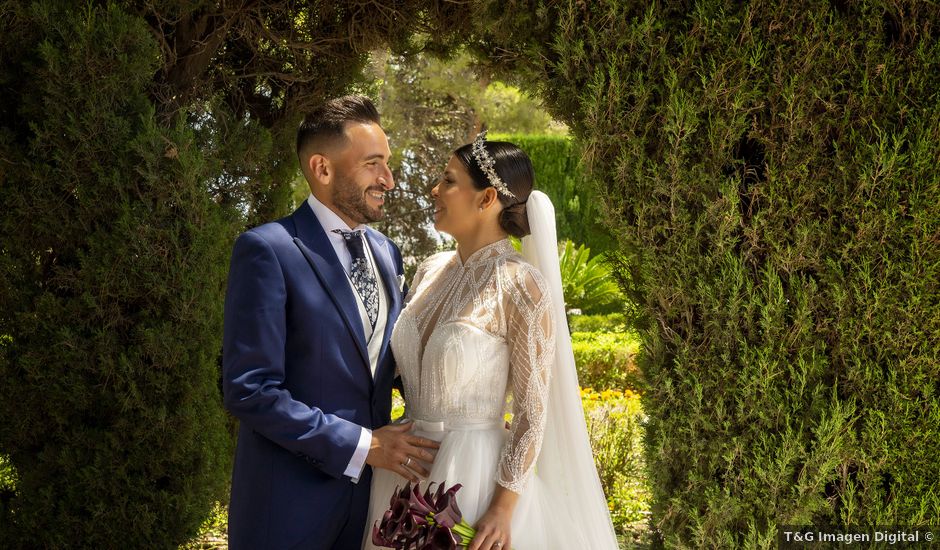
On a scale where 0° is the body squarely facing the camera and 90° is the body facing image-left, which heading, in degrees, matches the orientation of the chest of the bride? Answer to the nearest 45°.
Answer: approximately 45°

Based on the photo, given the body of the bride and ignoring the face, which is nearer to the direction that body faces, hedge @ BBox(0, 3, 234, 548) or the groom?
the groom

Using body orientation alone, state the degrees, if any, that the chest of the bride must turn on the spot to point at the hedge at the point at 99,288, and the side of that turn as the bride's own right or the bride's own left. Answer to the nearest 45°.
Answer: approximately 90° to the bride's own right

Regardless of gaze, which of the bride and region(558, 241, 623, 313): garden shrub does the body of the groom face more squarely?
the bride

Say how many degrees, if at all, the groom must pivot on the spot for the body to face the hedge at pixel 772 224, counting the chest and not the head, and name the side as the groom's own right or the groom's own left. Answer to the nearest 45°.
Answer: approximately 45° to the groom's own left

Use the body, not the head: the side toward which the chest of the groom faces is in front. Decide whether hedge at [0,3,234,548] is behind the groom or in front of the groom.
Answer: behind

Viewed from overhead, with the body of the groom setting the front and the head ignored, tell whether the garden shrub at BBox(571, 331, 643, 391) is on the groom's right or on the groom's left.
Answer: on the groom's left

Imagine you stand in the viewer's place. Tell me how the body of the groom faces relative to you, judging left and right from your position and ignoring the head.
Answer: facing the viewer and to the right of the viewer

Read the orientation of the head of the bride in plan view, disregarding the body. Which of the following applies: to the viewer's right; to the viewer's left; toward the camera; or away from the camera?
to the viewer's left

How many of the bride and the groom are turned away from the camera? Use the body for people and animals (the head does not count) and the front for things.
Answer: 0

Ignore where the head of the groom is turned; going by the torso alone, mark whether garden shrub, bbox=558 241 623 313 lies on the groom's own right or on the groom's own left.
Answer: on the groom's own left

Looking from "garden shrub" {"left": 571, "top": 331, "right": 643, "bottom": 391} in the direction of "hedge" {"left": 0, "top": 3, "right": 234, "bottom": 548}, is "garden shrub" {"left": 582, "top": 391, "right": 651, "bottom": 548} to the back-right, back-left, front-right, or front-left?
front-left
